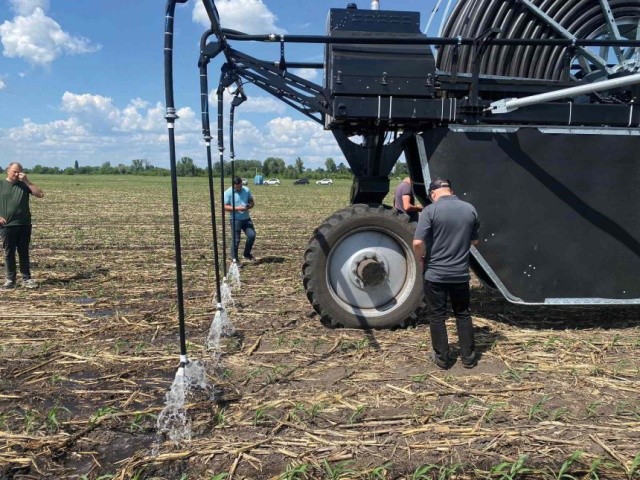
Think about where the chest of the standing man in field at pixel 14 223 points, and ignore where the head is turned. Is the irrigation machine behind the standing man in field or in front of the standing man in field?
in front

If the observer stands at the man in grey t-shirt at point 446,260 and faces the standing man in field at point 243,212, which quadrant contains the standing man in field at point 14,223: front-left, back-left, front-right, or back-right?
front-left

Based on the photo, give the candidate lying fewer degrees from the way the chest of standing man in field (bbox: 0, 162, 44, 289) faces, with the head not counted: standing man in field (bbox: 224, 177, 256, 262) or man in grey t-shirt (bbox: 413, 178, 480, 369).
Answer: the man in grey t-shirt

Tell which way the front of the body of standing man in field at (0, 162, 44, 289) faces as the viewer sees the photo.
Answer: toward the camera

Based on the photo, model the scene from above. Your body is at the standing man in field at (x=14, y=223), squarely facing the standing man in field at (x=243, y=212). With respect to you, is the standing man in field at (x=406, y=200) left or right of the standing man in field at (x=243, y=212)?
right

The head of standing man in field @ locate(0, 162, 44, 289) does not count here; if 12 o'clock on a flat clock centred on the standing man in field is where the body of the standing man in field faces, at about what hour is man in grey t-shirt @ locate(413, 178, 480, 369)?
The man in grey t-shirt is roughly at 11 o'clock from the standing man in field.

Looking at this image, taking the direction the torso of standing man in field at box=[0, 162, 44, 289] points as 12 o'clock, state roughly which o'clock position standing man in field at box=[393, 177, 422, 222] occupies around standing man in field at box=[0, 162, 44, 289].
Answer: standing man in field at box=[393, 177, 422, 222] is roughly at 10 o'clock from standing man in field at box=[0, 162, 44, 289].

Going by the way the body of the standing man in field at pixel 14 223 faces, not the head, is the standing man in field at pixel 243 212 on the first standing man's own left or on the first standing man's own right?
on the first standing man's own left
